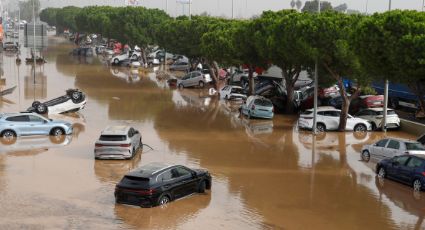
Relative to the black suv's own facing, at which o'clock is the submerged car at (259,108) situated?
The submerged car is roughly at 11 o'clock from the black suv.

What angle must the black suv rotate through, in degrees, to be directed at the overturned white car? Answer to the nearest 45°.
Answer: approximately 45° to its left

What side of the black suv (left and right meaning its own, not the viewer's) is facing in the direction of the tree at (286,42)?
front

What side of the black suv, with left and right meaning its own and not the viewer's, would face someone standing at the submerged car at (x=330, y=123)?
front

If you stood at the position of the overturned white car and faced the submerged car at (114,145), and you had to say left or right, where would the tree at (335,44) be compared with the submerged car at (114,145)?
left

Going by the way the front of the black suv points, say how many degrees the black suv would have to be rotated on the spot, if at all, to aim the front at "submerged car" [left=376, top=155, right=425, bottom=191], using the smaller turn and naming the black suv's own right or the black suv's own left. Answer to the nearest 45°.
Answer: approximately 45° to the black suv's own right

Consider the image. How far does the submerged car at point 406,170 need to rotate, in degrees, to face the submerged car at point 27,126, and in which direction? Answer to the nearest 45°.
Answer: approximately 45° to its left

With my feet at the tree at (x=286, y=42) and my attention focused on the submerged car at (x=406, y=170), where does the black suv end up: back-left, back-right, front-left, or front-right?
front-right

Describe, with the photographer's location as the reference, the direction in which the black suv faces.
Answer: facing away from the viewer and to the right of the viewer
